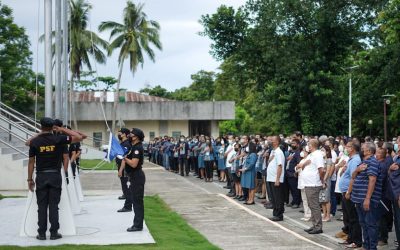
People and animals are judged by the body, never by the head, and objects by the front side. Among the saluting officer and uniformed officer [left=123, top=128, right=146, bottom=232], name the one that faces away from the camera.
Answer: the saluting officer

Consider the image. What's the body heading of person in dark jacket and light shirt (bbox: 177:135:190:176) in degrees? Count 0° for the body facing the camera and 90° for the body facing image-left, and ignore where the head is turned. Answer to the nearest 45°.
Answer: approximately 45°

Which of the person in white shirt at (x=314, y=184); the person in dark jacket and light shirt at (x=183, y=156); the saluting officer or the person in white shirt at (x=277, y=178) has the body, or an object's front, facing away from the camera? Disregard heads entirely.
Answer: the saluting officer

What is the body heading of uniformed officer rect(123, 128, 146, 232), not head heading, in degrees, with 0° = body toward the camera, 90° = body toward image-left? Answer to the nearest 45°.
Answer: approximately 90°

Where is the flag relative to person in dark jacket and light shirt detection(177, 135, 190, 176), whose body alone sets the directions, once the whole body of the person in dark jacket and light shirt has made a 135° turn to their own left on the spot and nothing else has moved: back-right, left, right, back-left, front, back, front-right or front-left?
right

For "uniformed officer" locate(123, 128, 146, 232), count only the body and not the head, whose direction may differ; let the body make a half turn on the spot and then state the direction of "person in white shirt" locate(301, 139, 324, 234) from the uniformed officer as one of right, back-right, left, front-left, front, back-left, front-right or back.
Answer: front

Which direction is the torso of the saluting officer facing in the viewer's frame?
away from the camera

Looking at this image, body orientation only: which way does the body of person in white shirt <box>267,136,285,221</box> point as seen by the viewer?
to the viewer's left

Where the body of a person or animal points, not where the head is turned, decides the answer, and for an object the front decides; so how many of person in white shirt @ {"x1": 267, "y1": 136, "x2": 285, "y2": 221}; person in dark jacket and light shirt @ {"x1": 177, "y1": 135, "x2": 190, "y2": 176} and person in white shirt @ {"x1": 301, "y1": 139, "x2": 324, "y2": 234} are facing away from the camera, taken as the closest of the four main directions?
0

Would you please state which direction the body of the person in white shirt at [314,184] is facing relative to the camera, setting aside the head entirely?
to the viewer's left

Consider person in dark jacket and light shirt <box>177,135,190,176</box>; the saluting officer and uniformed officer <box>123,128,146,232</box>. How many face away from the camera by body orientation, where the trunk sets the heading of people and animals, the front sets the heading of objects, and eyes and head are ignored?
1

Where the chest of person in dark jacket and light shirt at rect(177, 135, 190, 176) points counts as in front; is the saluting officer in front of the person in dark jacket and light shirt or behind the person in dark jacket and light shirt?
in front

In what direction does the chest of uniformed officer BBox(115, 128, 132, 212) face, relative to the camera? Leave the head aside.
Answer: to the viewer's left
